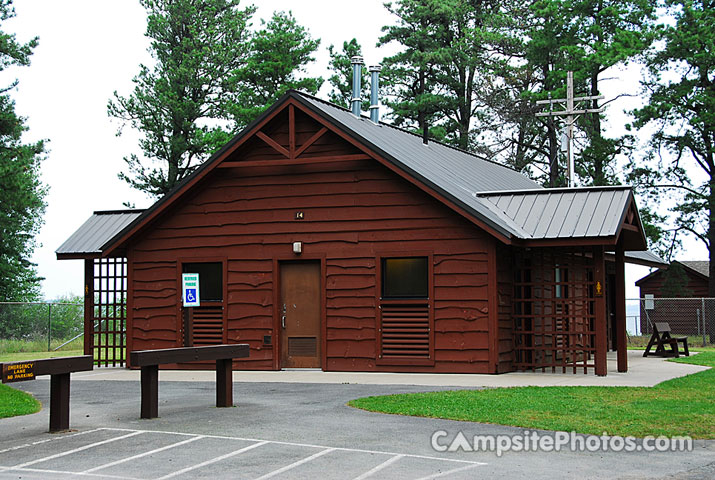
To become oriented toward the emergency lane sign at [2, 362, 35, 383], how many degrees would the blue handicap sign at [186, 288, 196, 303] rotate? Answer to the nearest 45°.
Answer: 0° — it already faces it

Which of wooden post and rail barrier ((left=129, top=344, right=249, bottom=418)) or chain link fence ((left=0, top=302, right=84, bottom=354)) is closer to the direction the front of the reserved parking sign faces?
the wooden post and rail barrier

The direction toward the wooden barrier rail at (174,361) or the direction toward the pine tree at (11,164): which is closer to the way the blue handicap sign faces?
the wooden barrier rail

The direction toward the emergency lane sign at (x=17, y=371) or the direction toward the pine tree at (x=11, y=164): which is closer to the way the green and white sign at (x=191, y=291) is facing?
the emergency lane sign

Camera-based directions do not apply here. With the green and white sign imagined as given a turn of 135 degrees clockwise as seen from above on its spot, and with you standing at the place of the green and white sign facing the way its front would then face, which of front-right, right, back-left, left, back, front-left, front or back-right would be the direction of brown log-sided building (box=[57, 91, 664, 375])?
right

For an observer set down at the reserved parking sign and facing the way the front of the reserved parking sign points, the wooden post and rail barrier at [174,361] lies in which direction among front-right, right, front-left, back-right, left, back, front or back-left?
front

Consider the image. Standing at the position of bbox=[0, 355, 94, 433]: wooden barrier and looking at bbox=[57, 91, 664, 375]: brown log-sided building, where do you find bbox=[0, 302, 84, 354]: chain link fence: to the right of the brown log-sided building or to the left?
left

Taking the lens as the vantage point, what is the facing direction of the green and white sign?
facing the viewer

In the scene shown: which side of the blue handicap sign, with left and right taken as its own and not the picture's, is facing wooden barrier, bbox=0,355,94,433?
front
